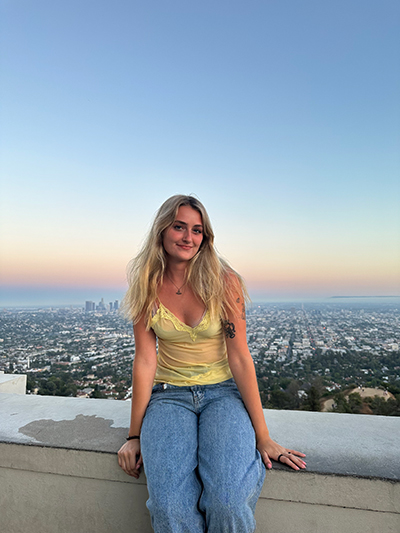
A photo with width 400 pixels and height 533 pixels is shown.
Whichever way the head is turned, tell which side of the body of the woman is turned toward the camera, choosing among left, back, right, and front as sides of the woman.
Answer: front
